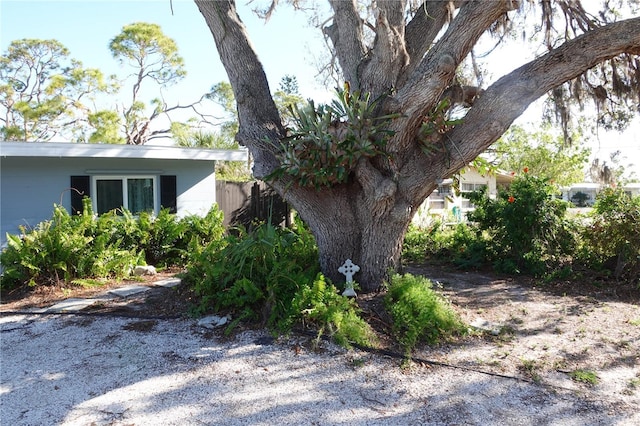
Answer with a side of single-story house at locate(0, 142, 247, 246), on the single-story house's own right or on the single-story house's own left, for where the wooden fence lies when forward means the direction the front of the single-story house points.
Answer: on the single-story house's own left

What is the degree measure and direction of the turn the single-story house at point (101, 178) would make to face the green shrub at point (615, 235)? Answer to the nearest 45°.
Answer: approximately 45° to its left

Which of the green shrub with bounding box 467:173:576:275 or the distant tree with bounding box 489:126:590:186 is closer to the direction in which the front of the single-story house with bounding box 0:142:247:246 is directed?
the green shrub

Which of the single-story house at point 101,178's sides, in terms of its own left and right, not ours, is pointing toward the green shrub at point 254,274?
front

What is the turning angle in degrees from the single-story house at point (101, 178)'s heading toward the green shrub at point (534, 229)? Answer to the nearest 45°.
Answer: approximately 45° to its left

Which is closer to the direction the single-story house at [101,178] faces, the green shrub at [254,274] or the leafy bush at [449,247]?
the green shrub

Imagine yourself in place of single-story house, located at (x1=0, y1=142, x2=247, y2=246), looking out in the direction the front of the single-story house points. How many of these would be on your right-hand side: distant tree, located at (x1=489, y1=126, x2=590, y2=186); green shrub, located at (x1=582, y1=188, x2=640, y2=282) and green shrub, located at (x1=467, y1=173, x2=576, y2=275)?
0

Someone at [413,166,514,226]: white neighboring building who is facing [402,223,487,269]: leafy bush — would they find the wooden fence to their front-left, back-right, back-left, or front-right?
front-right

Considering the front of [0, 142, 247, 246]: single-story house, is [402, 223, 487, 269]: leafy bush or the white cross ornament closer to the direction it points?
the white cross ornament

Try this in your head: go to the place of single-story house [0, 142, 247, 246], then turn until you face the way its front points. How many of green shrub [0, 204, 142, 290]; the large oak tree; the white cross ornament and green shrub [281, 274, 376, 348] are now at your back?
0

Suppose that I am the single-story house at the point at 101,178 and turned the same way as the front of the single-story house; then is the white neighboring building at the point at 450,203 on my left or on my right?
on my left

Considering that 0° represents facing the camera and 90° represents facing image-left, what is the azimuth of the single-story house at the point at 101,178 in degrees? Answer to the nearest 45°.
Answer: approximately 0°

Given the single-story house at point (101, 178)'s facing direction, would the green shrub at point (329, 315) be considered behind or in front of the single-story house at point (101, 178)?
in front

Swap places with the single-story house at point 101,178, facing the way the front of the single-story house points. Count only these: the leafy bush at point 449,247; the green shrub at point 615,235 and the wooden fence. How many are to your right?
0

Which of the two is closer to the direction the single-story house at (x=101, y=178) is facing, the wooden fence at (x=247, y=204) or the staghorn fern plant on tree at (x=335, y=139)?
the staghorn fern plant on tree

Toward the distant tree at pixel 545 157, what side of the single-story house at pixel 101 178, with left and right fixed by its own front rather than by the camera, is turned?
left

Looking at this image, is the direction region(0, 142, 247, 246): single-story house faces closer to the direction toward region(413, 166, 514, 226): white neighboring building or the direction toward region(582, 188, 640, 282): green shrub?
the green shrub

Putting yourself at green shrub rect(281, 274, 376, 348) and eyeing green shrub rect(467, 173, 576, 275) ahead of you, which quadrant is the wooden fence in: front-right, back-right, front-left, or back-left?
front-left
